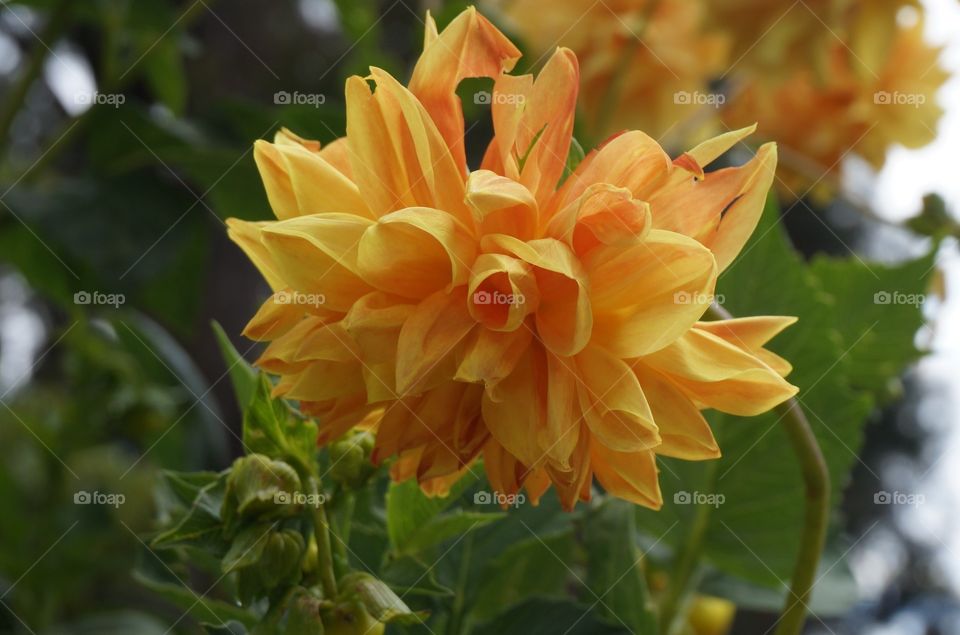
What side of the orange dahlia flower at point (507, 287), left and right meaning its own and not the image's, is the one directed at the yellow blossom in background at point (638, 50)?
back

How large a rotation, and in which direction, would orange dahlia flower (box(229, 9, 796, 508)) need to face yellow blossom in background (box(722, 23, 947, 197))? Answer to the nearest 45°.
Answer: approximately 135° to its left

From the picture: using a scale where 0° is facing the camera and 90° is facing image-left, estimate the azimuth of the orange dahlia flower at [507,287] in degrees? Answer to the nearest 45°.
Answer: approximately 0°

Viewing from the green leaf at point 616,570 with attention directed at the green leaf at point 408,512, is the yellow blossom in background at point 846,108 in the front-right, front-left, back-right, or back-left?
back-right
